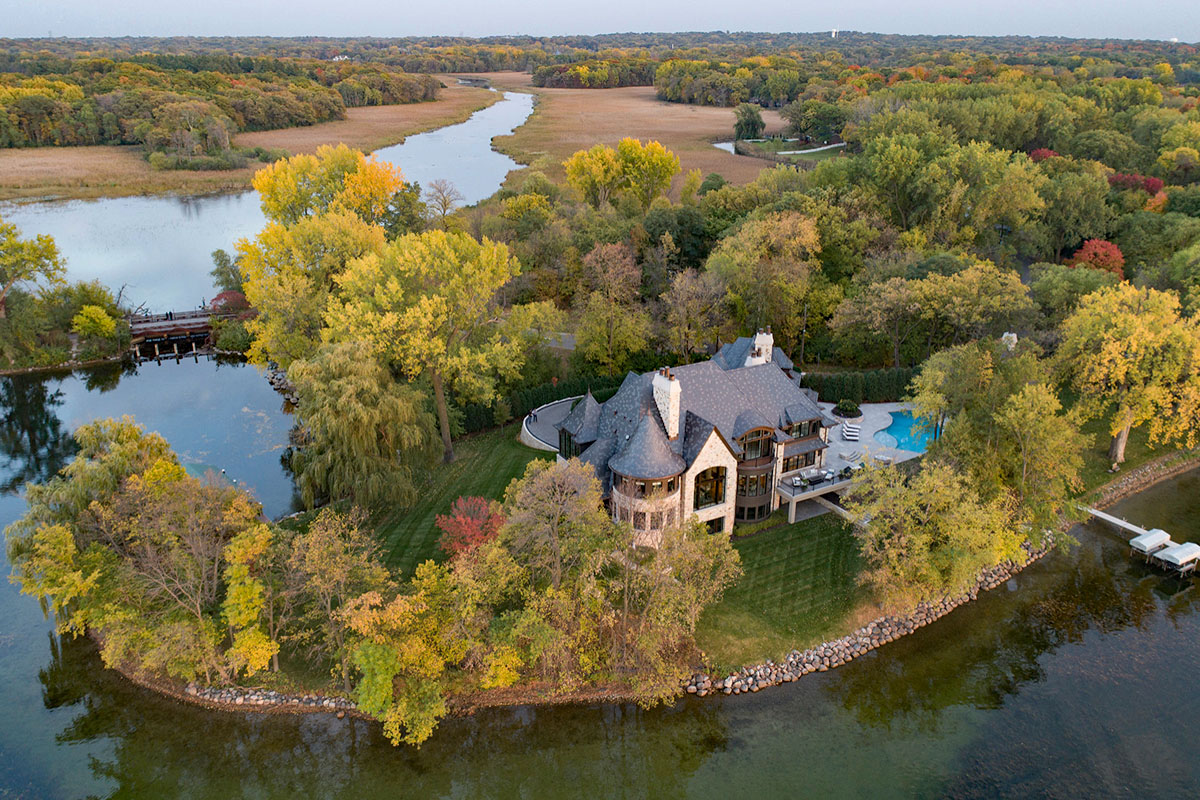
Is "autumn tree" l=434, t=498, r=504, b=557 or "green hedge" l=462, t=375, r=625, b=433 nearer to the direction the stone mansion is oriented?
the autumn tree

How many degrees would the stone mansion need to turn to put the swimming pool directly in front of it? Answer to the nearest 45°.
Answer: approximately 90° to its left

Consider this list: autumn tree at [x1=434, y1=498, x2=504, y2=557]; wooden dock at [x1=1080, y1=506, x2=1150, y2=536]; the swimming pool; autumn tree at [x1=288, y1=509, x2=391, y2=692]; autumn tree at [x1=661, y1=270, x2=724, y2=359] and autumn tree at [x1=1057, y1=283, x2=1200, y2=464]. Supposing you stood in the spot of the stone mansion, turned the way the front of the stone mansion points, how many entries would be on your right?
2

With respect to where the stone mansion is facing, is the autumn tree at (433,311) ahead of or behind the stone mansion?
behind

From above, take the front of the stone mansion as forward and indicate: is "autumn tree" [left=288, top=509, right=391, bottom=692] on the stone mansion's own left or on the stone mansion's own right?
on the stone mansion's own right

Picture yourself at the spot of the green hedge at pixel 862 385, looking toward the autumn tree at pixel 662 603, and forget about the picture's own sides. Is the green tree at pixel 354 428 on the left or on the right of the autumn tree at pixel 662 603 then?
right

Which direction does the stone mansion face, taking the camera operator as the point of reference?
facing the viewer and to the right of the viewer

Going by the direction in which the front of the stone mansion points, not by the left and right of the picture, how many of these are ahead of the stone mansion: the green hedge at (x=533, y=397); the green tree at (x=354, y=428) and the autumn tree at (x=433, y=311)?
0

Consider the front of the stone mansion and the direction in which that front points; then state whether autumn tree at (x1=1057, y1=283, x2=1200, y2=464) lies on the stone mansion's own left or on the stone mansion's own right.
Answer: on the stone mansion's own left

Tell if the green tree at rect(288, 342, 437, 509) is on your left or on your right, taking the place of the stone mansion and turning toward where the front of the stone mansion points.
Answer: on your right

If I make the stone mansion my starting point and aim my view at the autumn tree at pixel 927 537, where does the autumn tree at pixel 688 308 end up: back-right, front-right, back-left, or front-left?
back-left

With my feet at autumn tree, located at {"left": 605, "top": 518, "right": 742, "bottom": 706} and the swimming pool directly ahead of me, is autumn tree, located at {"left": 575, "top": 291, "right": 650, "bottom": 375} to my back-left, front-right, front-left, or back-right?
front-left

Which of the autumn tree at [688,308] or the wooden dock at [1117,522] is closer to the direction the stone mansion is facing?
the wooden dock
